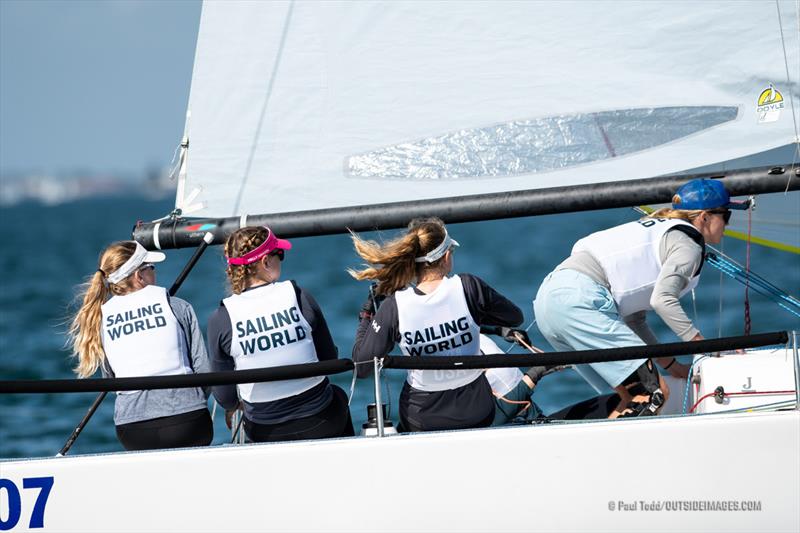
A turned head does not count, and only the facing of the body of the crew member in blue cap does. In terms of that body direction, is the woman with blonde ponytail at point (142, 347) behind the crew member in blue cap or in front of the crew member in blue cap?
behind

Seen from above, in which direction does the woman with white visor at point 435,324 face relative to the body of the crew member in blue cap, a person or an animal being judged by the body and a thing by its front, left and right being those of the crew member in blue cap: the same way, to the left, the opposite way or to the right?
to the left

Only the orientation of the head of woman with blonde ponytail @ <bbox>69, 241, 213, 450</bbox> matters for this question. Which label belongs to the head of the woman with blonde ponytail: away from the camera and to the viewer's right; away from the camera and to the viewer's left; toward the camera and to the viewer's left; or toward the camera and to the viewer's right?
away from the camera and to the viewer's right

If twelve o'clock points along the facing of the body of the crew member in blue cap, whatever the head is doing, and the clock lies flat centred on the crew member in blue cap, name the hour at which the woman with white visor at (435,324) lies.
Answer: The woman with white visor is roughly at 5 o'clock from the crew member in blue cap.

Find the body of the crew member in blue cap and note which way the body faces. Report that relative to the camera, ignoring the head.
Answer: to the viewer's right

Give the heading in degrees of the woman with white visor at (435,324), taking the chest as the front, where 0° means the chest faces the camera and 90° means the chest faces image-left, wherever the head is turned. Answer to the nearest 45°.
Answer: approximately 180°

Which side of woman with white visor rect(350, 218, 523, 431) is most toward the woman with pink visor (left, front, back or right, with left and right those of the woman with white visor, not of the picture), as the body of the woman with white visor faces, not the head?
left

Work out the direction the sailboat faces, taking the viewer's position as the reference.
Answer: facing to the right of the viewer

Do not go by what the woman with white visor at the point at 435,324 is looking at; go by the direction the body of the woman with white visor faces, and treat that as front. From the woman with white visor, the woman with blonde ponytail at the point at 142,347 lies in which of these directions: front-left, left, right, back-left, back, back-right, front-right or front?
left

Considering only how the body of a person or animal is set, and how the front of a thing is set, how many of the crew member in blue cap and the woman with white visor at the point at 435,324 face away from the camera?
1

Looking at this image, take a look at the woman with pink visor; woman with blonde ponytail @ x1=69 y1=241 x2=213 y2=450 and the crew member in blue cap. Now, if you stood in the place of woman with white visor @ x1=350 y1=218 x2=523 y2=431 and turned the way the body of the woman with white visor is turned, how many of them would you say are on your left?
2

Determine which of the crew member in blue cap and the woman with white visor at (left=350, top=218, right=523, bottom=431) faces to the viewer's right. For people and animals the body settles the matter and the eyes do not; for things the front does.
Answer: the crew member in blue cap
